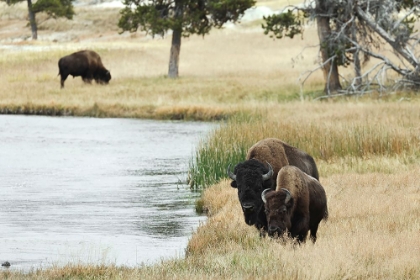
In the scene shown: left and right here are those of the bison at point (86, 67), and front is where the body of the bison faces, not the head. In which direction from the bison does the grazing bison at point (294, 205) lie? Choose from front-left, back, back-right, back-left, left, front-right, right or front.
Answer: right

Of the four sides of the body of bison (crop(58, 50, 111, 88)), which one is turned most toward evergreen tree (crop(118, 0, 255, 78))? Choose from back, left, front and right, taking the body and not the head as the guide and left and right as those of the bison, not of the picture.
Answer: front

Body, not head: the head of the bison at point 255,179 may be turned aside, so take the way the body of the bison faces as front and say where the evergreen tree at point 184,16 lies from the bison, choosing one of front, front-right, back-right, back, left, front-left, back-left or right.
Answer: back-right

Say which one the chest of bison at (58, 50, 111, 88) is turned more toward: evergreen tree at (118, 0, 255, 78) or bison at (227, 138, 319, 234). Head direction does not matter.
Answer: the evergreen tree

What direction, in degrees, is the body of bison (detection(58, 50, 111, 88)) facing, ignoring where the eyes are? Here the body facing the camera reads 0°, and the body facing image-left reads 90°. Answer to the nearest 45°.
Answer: approximately 270°

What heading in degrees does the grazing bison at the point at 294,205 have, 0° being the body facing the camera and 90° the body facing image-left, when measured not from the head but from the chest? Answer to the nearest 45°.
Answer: approximately 45°

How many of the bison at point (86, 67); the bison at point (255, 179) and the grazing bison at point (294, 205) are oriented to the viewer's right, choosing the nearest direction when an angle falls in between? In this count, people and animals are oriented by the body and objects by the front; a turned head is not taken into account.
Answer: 1

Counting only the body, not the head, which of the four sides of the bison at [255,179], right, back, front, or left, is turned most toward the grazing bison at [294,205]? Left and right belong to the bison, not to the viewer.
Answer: left

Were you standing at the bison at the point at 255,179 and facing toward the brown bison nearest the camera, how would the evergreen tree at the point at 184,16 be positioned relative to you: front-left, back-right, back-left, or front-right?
back-left

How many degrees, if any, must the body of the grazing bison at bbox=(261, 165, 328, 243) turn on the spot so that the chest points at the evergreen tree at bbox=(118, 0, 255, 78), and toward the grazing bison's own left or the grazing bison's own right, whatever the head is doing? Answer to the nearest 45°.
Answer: approximately 135° to the grazing bison's own right

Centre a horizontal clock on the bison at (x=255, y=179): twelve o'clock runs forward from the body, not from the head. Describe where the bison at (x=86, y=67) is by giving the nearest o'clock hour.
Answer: the bison at (x=86, y=67) is roughly at 4 o'clock from the bison at (x=255, y=179).
